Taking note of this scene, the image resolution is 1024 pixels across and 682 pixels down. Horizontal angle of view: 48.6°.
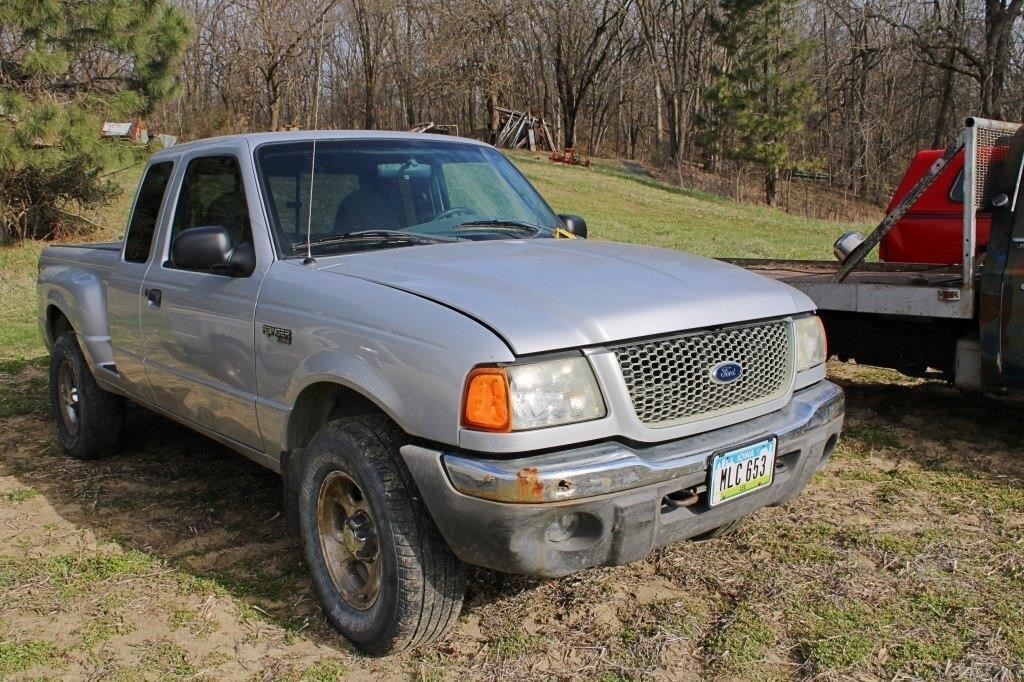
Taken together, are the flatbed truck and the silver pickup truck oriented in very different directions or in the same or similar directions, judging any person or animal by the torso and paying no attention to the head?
same or similar directions

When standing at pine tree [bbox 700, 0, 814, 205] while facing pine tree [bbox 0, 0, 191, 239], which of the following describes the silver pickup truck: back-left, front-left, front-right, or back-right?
front-left

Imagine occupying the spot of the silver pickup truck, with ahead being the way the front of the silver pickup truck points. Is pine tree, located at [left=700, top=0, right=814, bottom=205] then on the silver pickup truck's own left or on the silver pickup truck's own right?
on the silver pickup truck's own left

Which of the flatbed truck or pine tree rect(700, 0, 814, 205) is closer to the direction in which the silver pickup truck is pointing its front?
the flatbed truck

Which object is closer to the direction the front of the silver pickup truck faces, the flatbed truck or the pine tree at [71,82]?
the flatbed truck

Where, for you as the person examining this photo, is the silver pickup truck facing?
facing the viewer and to the right of the viewer

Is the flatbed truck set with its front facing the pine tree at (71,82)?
no

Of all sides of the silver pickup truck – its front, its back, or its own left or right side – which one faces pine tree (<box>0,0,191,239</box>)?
back

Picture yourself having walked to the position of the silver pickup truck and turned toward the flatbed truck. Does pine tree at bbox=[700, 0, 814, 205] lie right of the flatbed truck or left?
left

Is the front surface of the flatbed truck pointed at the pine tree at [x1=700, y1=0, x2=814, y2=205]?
no

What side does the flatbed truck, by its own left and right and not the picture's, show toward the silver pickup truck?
right

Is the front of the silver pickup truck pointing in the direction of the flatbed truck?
no

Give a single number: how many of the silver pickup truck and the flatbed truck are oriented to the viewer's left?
0
